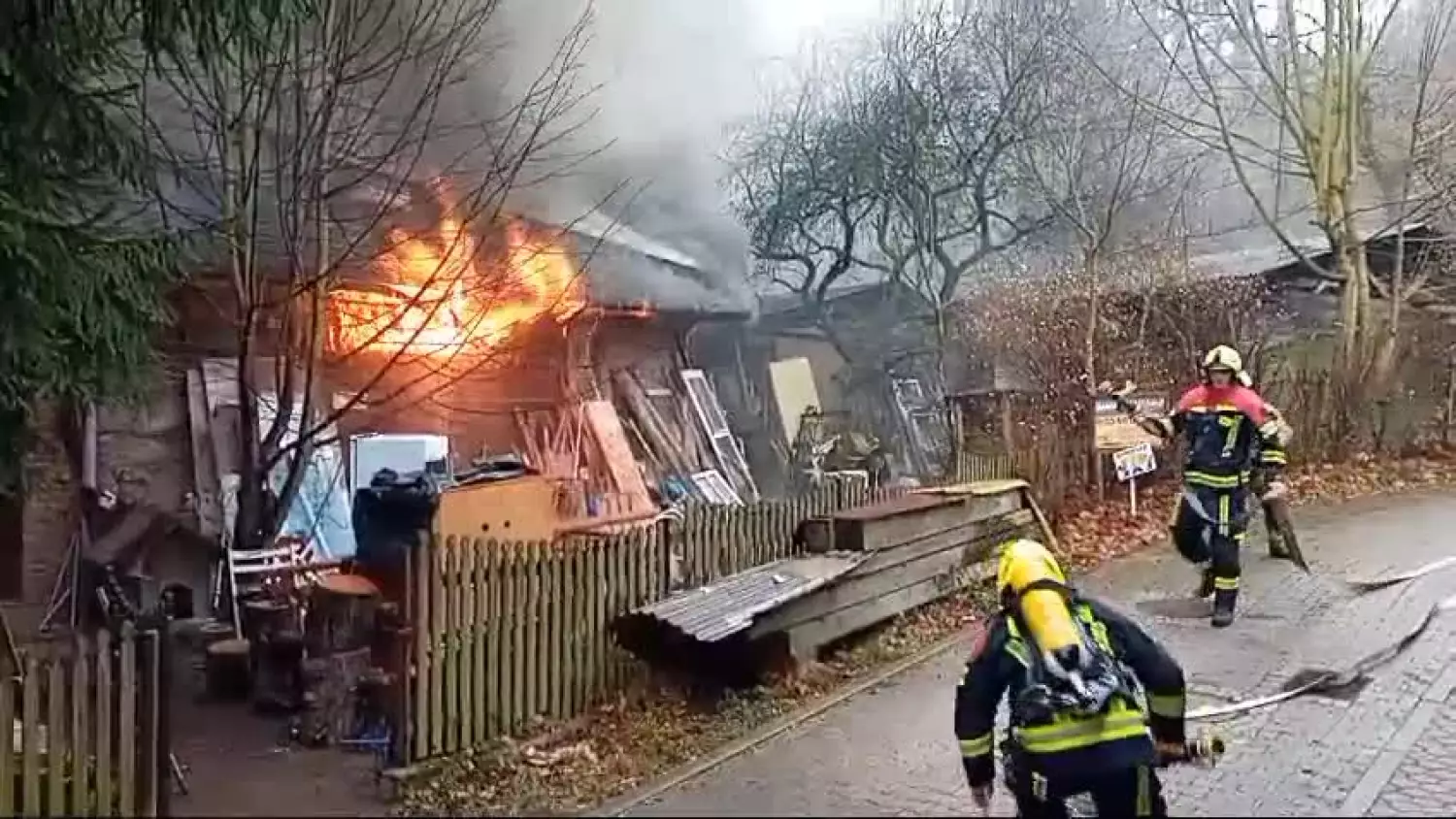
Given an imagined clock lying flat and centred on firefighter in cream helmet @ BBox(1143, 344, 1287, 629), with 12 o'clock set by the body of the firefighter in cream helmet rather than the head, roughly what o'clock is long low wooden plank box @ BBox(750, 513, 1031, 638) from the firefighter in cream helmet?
The long low wooden plank box is roughly at 2 o'clock from the firefighter in cream helmet.

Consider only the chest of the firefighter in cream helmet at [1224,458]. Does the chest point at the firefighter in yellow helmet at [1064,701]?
yes

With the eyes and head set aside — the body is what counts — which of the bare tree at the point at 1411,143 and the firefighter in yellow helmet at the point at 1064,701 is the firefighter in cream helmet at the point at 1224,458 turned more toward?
the firefighter in yellow helmet

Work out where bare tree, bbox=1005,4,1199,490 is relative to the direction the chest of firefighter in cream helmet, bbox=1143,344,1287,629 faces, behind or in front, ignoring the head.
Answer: behind

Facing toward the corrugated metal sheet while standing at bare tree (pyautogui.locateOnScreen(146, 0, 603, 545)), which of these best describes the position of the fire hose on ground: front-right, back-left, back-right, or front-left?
front-left

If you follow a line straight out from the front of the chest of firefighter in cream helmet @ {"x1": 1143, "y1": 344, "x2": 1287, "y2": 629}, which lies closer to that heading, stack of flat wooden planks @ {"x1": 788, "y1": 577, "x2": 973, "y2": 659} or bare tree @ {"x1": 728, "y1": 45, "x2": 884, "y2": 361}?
the stack of flat wooden planks

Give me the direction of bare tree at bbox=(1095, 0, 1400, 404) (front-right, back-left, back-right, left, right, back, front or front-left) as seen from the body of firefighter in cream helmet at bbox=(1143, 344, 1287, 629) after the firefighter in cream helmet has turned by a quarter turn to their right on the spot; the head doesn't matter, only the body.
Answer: right

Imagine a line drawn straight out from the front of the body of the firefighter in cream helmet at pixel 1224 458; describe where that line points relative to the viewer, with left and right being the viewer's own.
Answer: facing the viewer

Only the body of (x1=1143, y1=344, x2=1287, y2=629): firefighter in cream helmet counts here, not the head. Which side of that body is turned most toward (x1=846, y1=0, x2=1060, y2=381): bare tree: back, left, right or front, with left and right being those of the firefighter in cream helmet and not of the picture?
back

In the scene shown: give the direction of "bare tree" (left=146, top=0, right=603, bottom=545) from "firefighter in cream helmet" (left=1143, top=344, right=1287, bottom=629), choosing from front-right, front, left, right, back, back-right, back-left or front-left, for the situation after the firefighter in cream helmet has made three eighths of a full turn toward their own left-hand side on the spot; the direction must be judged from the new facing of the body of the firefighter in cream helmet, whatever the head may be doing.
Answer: back-left

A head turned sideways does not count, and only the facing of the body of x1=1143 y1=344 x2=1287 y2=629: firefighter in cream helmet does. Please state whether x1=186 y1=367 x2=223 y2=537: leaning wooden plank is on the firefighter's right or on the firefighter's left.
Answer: on the firefighter's right

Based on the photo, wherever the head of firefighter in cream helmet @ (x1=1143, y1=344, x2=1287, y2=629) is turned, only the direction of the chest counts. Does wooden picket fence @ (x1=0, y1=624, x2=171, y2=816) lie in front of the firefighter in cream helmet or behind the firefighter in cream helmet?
in front

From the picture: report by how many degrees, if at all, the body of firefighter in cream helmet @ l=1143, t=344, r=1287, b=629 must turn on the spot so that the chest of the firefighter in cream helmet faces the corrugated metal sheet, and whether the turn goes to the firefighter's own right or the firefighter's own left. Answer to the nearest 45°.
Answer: approximately 45° to the firefighter's own right

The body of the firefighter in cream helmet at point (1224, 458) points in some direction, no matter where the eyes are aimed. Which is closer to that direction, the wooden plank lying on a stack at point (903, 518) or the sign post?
the wooden plank lying on a stack

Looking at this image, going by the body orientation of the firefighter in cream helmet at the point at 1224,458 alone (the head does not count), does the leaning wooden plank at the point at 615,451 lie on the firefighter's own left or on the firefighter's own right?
on the firefighter's own right

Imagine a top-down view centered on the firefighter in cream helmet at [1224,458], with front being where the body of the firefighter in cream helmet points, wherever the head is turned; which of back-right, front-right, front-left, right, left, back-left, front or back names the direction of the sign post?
back

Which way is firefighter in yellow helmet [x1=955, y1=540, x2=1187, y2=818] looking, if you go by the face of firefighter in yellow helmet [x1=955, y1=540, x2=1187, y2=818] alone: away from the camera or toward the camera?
away from the camera

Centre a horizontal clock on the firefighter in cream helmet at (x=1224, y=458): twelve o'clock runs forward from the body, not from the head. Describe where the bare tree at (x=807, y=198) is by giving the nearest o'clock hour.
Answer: The bare tree is roughly at 5 o'clock from the firefighter in cream helmet.

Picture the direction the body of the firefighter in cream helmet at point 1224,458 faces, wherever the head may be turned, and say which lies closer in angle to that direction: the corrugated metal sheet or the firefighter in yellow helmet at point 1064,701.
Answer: the firefighter in yellow helmet
